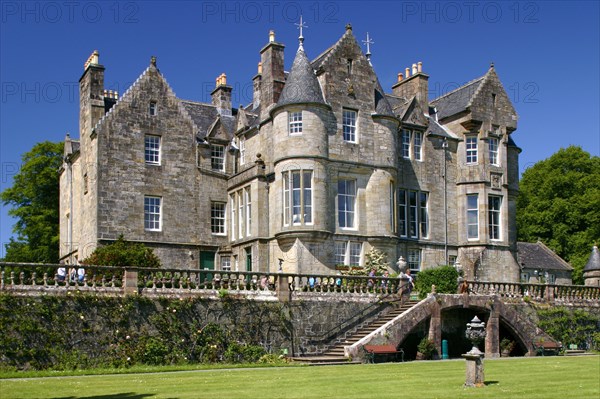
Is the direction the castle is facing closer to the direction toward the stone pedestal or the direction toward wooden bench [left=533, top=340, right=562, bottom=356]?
the stone pedestal

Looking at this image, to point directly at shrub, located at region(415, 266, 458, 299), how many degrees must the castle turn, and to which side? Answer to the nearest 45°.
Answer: approximately 45° to its left

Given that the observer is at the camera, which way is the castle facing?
facing the viewer

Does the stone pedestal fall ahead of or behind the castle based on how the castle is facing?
ahead

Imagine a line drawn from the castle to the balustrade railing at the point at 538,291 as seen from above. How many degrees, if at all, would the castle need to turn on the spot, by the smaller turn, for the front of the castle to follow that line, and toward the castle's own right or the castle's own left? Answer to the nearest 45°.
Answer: approximately 90° to the castle's own left

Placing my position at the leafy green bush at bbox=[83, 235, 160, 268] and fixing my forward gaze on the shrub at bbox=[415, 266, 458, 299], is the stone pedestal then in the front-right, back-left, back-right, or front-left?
front-right

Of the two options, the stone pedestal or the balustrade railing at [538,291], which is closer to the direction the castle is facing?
the stone pedestal

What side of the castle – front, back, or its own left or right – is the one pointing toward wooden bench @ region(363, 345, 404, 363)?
front

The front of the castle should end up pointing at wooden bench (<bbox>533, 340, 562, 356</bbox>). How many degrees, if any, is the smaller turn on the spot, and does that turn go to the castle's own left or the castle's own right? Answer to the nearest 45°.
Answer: approximately 45° to the castle's own left
